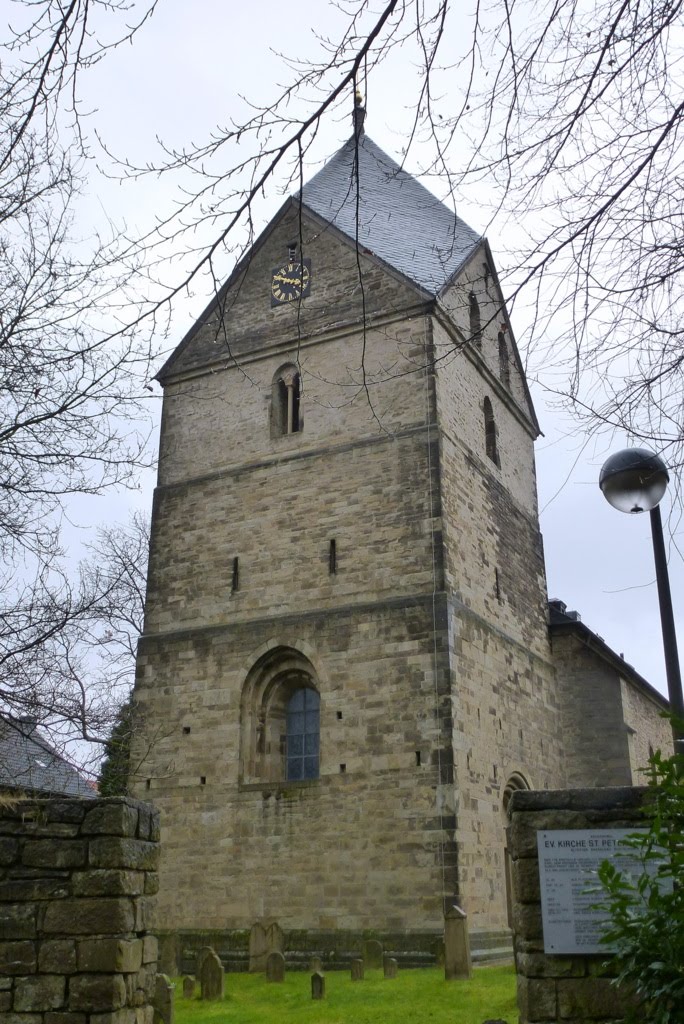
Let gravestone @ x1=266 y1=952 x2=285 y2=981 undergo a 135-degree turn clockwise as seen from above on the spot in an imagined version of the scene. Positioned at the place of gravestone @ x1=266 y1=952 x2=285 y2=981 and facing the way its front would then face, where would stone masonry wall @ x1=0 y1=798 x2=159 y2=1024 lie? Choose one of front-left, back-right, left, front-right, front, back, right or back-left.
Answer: back-left

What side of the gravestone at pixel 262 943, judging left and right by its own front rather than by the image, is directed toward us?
front

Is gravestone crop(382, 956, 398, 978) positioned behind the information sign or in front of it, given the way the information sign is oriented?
behind

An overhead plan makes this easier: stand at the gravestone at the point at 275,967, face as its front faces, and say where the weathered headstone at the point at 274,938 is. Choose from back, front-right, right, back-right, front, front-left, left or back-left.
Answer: back

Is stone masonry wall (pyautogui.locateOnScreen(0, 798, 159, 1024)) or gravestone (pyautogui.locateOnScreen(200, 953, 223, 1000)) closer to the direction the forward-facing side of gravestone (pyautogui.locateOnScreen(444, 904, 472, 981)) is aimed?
the stone masonry wall

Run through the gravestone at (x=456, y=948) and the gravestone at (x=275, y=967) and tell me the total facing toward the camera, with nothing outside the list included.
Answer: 2

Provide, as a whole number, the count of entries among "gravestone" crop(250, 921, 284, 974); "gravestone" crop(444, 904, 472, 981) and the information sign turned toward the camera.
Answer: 3

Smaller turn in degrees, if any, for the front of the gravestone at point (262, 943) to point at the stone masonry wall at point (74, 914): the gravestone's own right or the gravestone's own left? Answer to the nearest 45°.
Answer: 0° — it already faces it

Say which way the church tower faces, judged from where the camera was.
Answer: facing the viewer and to the left of the viewer

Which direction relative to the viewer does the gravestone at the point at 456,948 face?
toward the camera

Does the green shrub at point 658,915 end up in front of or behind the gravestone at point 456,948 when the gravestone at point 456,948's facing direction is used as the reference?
in front

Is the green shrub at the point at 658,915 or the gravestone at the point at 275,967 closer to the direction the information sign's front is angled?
the green shrub
